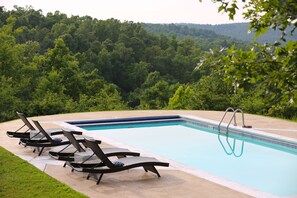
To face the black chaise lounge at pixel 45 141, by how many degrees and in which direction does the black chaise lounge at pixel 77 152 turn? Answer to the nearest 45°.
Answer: approximately 135° to its left

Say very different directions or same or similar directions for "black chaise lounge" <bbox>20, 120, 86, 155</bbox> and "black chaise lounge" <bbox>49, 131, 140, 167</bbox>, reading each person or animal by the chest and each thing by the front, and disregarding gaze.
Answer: same or similar directions

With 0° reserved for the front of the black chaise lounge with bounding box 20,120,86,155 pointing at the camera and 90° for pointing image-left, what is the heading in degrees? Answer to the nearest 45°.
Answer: approximately 270°

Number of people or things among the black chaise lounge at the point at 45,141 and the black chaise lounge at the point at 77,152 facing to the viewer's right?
2

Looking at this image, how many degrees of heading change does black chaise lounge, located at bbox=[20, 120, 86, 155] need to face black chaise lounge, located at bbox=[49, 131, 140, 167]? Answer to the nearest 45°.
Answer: approximately 45° to its right

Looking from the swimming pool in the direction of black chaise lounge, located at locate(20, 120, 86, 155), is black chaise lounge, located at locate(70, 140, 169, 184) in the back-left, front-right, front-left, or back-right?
front-left

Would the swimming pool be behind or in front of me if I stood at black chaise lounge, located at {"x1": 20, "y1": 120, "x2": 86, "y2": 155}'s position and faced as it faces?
in front

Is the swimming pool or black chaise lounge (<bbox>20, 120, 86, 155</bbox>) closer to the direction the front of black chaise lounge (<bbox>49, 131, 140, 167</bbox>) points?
the swimming pool

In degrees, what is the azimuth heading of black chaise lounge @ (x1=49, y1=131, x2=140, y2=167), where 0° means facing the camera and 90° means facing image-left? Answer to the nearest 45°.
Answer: approximately 270°
